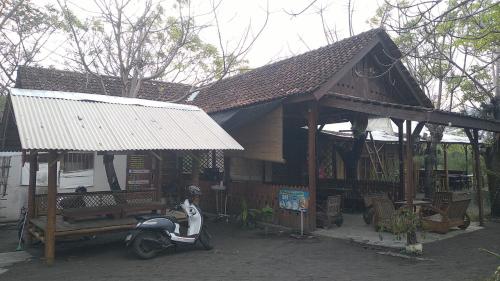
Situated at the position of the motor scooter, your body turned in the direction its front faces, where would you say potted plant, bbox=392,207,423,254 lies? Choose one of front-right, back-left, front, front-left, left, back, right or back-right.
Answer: front-right

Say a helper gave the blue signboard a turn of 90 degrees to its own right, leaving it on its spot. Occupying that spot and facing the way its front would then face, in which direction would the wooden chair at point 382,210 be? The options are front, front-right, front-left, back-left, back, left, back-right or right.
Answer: back

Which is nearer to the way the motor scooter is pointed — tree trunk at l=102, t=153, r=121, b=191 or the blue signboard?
the blue signboard

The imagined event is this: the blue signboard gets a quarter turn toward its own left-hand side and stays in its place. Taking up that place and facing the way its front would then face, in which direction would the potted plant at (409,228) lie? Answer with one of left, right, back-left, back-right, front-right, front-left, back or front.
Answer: front-right

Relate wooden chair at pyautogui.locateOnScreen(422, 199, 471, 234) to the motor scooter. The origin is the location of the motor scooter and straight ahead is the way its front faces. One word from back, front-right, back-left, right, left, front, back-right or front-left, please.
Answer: front-right

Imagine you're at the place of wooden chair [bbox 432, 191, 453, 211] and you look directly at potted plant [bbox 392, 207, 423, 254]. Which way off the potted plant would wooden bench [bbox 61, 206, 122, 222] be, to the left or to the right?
right

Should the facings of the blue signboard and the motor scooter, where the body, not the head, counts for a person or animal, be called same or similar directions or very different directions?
very different directions

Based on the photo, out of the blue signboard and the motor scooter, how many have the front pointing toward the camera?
1

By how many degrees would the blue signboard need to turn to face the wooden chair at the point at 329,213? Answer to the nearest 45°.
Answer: approximately 135° to its left

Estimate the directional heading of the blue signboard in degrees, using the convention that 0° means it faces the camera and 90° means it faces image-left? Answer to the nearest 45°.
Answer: approximately 0°

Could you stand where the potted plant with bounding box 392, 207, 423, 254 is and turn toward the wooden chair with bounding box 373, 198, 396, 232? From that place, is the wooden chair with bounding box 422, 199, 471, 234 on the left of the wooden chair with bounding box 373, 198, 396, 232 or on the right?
right

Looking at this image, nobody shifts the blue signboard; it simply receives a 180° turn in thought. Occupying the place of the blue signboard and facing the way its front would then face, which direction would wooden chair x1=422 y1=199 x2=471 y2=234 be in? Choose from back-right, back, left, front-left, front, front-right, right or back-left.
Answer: right
